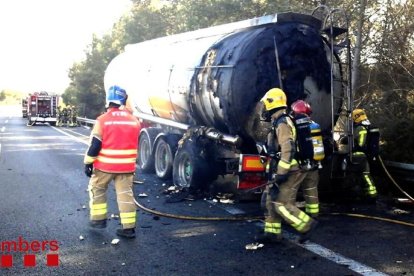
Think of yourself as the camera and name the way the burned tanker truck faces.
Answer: facing away from the viewer and to the left of the viewer

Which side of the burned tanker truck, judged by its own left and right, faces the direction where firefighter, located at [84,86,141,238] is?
left
